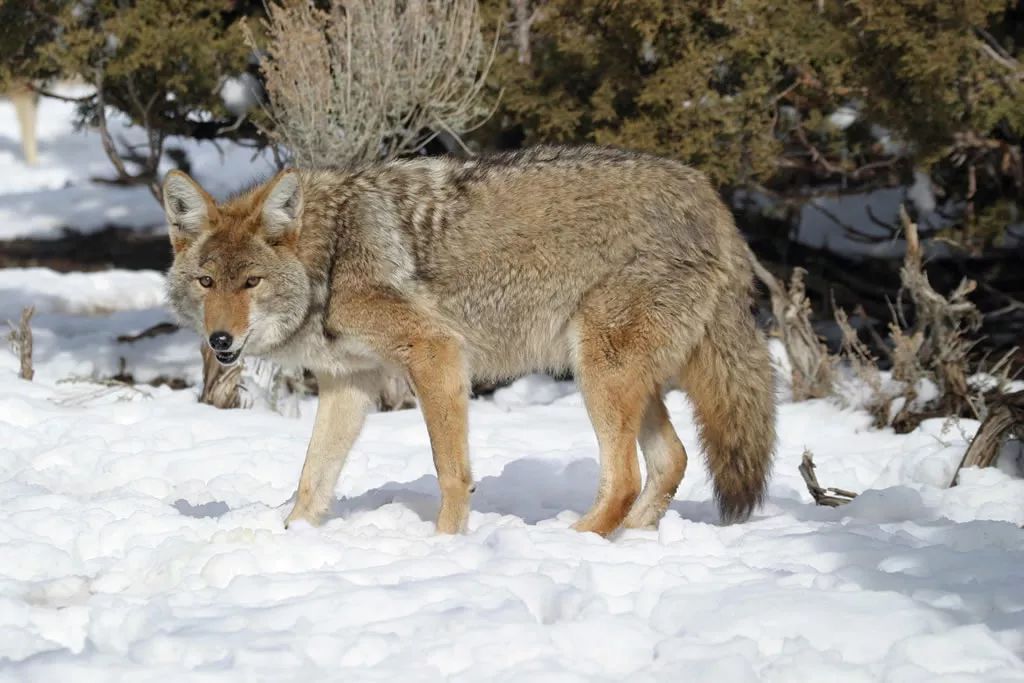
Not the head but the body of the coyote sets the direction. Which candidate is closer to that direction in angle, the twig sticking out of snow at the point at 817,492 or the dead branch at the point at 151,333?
the dead branch

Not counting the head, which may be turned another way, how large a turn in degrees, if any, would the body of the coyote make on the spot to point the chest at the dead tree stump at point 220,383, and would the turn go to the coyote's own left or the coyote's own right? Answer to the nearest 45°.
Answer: approximately 45° to the coyote's own right

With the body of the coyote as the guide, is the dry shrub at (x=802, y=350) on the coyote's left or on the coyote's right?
on the coyote's right

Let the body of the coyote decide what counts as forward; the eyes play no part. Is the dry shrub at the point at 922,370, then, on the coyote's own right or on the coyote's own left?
on the coyote's own right

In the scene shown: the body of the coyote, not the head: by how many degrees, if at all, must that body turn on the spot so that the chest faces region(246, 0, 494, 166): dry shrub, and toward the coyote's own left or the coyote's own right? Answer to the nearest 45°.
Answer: approximately 90° to the coyote's own right

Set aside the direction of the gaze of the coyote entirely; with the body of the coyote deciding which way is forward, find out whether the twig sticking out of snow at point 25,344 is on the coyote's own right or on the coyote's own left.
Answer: on the coyote's own right

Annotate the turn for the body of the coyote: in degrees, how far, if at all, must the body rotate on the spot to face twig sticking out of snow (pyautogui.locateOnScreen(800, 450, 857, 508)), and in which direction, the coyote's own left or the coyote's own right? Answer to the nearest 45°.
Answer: approximately 180°

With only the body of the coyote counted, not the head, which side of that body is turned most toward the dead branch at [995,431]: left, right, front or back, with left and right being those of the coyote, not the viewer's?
back

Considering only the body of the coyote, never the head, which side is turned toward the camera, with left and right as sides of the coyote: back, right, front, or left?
left

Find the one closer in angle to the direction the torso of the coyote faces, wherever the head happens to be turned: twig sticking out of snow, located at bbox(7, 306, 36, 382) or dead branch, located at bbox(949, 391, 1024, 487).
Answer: the twig sticking out of snow
